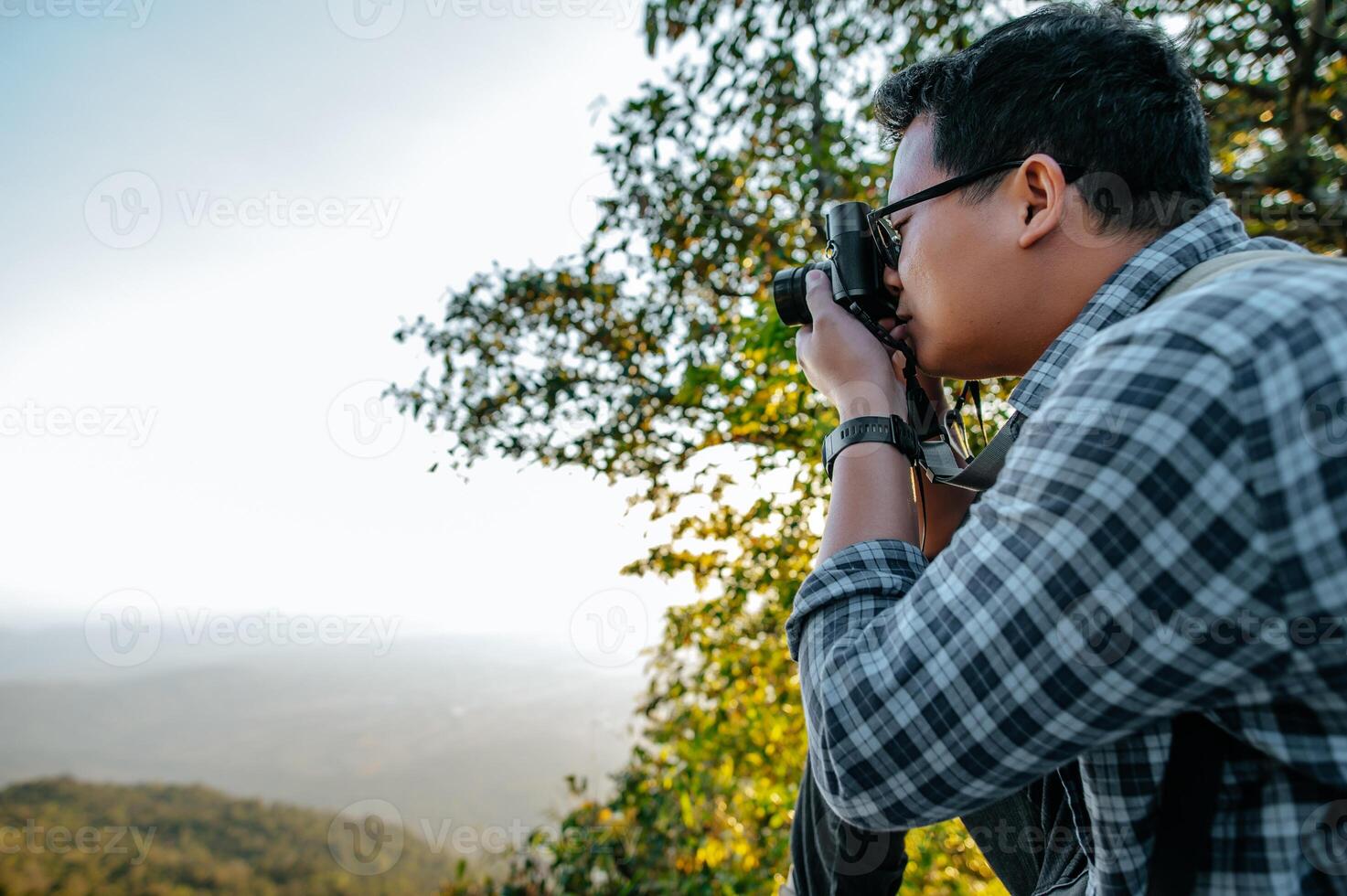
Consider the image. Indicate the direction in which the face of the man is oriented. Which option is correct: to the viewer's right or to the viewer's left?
to the viewer's left

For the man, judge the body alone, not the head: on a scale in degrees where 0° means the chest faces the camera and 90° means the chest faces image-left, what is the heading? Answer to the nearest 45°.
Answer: approximately 90°
